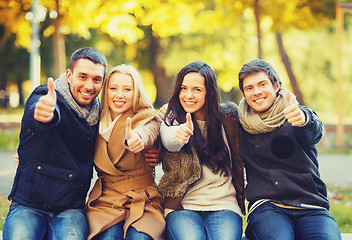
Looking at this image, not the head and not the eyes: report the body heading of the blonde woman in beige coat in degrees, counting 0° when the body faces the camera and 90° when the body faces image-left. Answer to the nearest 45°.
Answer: approximately 0°

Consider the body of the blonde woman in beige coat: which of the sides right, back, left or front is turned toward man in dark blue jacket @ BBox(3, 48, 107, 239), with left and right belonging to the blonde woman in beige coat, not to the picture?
right

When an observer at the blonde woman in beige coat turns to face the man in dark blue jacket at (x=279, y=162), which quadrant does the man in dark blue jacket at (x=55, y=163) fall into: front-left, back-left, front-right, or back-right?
back-right

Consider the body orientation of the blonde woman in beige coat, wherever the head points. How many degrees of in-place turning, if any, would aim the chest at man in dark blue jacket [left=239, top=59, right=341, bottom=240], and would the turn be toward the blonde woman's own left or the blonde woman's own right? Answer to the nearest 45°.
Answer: approximately 90° to the blonde woman's own left
